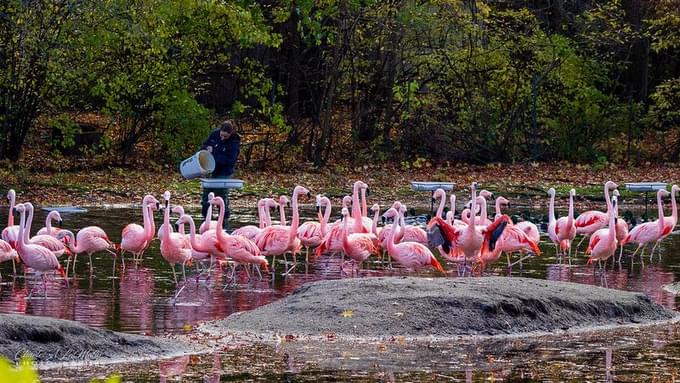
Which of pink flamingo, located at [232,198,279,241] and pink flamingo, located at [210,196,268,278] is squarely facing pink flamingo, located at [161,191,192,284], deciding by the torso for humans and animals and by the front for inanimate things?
pink flamingo, located at [210,196,268,278]

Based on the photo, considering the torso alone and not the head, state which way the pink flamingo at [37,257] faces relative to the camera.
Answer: to the viewer's left

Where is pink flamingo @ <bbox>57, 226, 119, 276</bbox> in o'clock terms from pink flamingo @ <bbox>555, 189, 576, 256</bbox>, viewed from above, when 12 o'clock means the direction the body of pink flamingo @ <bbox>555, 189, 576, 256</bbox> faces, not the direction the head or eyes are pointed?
pink flamingo @ <bbox>57, 226, 119, 276</bbox> is roughly at 2 o'clock from pink flamingo @ <bbox>555, 189, 576, 256</bbox>.

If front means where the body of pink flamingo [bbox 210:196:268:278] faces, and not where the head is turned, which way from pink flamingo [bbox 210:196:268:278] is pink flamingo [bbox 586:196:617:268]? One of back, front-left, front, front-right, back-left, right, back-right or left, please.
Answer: back

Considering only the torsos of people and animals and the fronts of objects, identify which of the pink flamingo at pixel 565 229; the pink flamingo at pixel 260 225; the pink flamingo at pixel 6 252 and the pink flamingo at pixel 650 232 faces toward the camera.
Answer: the pink flamingo at pixel 565 229

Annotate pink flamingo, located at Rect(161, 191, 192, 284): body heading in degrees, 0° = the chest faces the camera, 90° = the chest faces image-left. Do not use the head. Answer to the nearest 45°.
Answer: approximately 45°

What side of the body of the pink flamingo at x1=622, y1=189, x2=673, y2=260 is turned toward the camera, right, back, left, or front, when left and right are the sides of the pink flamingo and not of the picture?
right

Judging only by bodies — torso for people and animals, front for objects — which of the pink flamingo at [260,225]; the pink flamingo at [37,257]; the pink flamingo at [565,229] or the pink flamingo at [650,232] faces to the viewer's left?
the pink flamingo at [37,257]

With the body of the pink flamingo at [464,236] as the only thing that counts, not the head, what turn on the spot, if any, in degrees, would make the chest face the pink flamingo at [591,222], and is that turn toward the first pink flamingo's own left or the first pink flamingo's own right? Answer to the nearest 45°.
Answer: approximately 135° to the first pink flamingo's own left

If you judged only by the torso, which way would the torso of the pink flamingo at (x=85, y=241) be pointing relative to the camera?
to the viewer's left
